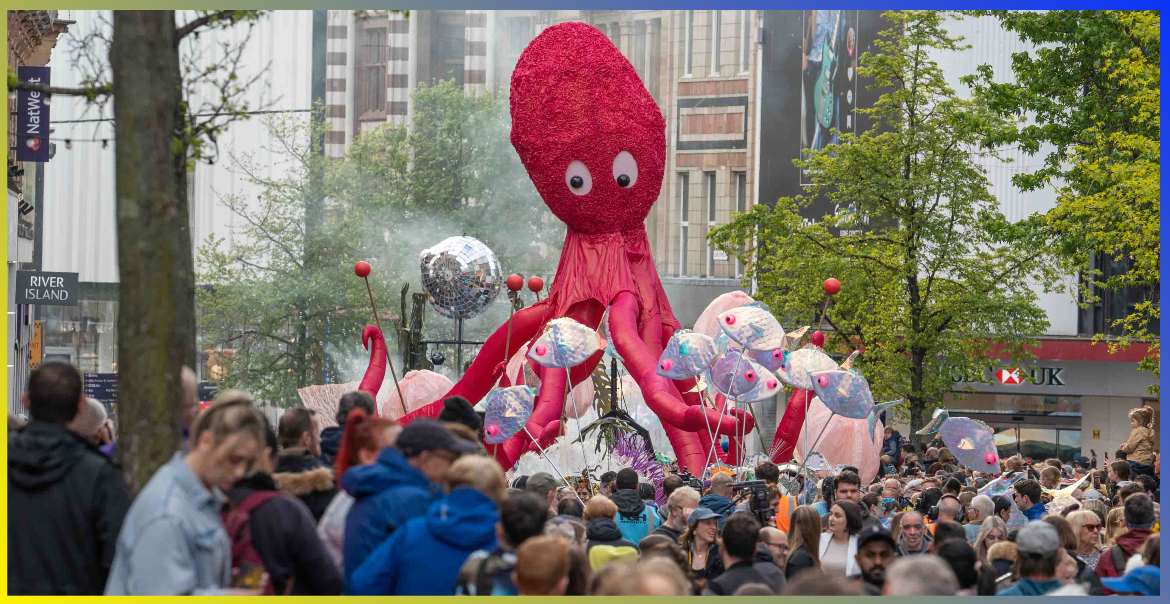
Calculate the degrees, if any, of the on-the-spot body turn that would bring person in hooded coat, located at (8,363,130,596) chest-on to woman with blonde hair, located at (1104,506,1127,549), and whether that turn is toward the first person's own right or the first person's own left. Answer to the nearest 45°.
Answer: approximately 90° to the first person's own right

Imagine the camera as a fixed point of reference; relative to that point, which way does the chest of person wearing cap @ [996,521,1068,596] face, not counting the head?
away from the camera

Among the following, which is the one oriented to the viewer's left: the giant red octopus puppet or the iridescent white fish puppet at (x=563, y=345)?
the iridescent white fish puppet

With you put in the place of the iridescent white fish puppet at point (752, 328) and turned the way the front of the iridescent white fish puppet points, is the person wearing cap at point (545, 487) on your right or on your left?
on your left

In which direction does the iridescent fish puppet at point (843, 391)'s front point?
to the viewer's left

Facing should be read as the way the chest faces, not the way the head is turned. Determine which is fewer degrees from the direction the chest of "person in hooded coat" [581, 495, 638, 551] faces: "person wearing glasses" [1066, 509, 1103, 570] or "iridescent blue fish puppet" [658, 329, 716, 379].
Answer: the iridescent blue fish puppet

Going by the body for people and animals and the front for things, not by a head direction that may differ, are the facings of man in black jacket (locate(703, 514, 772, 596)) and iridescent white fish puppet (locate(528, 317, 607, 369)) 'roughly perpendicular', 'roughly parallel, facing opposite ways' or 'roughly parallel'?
roughly perpendicular

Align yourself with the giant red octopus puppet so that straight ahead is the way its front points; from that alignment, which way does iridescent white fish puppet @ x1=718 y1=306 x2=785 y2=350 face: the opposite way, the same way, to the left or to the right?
to the right

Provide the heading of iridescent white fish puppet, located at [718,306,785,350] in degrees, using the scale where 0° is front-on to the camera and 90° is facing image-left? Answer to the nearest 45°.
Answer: approximately 90°

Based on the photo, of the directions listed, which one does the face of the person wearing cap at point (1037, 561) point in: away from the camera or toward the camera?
away from the camera

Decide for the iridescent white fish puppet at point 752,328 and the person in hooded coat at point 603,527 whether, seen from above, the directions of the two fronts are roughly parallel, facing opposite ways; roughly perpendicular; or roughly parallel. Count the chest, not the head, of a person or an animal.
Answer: roughly perpendicular
